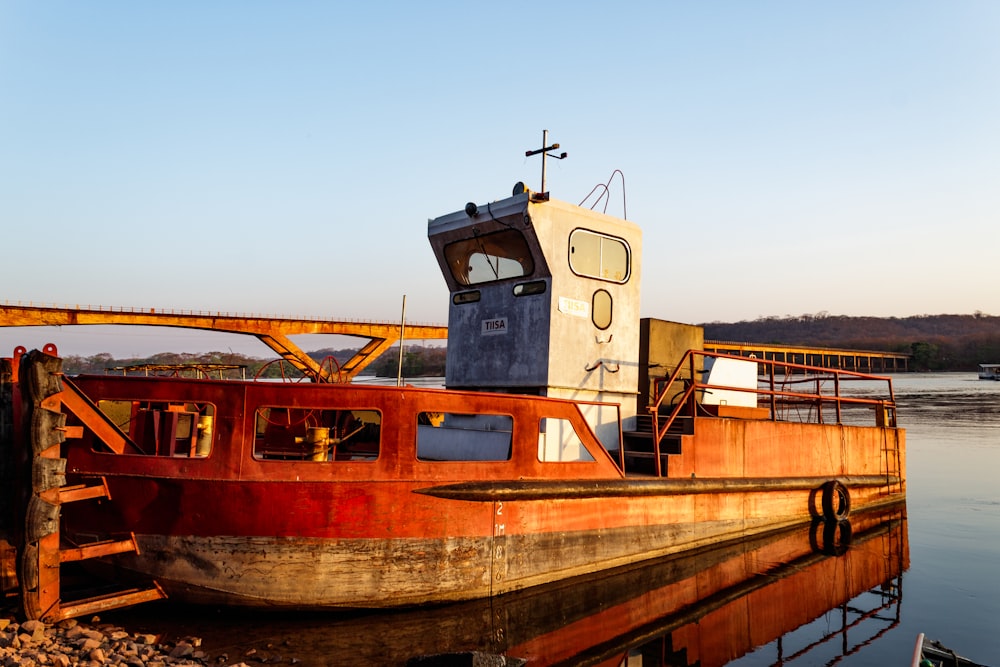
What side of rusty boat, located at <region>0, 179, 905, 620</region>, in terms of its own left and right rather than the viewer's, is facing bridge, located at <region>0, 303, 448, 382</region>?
right

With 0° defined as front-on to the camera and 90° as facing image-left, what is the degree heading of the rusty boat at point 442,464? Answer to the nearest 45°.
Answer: approximately 45°
